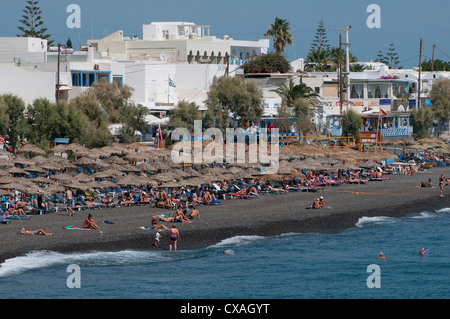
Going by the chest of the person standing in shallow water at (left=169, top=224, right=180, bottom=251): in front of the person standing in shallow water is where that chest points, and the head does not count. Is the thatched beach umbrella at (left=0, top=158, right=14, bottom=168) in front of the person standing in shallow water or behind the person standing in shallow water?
in front

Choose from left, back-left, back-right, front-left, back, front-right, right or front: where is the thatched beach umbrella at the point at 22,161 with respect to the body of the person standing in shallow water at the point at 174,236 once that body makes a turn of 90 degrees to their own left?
front-right

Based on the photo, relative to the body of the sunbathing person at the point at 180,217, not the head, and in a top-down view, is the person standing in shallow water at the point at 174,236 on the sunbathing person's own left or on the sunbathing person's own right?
on the sunbathing person's own right

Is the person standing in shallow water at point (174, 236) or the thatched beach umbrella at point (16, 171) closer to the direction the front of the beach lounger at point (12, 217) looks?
the person standing in shallow water

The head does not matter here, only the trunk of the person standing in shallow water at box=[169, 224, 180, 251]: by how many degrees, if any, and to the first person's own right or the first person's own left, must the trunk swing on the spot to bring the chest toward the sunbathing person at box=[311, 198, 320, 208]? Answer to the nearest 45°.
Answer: approximately 45° to the first person's own right

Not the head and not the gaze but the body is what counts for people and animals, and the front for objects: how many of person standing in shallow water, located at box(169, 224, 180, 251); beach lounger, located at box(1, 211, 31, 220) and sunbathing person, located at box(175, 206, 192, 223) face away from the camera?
1

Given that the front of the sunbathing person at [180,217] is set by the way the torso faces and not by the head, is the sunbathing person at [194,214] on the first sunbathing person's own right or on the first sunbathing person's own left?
on the first sunbathing person's own left

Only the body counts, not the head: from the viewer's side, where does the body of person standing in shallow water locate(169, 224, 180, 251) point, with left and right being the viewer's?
facing away from the viewer

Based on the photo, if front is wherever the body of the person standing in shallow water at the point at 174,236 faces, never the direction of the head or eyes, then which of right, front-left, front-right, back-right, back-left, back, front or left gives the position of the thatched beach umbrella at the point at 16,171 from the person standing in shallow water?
front-left
